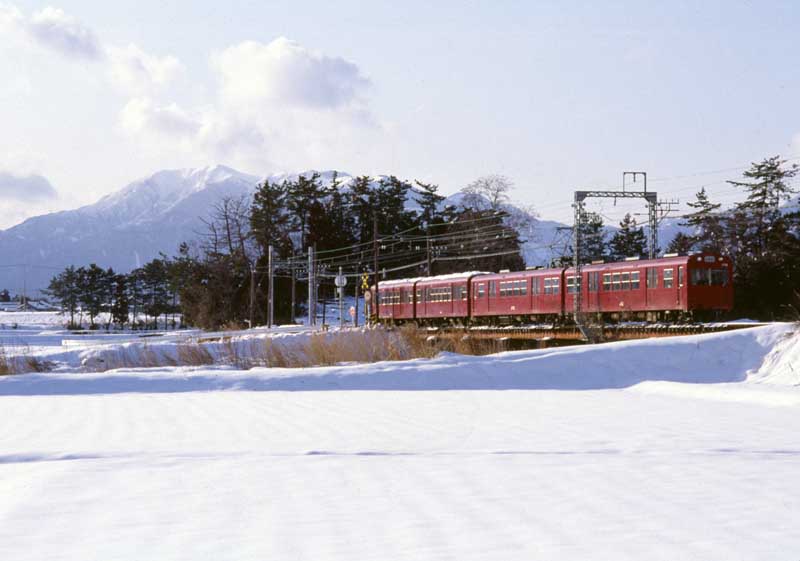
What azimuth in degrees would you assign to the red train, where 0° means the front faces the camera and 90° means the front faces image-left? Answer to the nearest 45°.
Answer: approximately 315°
